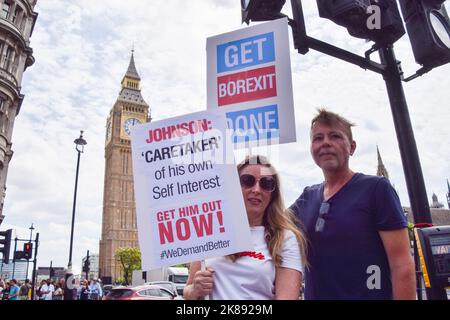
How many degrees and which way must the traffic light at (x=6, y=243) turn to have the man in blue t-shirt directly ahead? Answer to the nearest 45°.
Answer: approximately 90° to its left

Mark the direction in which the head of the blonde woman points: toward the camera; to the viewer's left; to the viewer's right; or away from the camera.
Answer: toward the camera

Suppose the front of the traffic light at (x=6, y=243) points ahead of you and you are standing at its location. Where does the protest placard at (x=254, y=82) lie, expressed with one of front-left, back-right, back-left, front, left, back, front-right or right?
left

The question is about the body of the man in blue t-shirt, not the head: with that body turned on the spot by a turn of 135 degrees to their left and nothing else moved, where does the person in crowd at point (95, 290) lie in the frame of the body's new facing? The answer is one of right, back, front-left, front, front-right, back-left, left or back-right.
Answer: back-left

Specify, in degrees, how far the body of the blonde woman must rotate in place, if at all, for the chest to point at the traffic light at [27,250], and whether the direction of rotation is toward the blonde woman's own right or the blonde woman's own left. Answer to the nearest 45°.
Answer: approximately 90° to the blonde woman's own right

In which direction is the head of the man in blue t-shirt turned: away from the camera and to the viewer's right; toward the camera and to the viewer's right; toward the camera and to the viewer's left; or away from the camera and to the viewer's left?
toward the camera and to the viewer's left

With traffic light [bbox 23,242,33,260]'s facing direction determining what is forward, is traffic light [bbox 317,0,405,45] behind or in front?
in front

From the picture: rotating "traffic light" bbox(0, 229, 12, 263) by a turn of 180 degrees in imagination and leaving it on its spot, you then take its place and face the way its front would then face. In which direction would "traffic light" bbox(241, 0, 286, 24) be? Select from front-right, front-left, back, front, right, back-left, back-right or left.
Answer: right

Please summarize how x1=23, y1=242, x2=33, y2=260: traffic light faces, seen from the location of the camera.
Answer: facing the viewer

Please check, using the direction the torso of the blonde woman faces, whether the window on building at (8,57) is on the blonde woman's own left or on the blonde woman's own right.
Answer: on the blonde woman's own right

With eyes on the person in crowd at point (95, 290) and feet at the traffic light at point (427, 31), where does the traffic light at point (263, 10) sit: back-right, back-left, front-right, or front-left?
front-left
